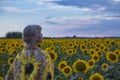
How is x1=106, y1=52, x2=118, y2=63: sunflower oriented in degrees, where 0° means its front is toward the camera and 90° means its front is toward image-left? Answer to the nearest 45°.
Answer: approximately 0°

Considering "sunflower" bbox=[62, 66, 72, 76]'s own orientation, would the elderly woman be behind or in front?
in front

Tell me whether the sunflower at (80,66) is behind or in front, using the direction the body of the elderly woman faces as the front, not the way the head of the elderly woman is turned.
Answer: in front

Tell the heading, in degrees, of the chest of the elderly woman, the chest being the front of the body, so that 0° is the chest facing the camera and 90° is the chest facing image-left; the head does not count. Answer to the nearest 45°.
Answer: approximately 225°

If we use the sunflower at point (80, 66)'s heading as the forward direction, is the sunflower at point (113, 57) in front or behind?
behind

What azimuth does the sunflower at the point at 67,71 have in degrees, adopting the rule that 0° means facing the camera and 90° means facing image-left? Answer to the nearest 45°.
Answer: approximately 0°

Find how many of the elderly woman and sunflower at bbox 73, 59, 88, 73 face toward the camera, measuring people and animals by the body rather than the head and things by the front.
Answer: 1
